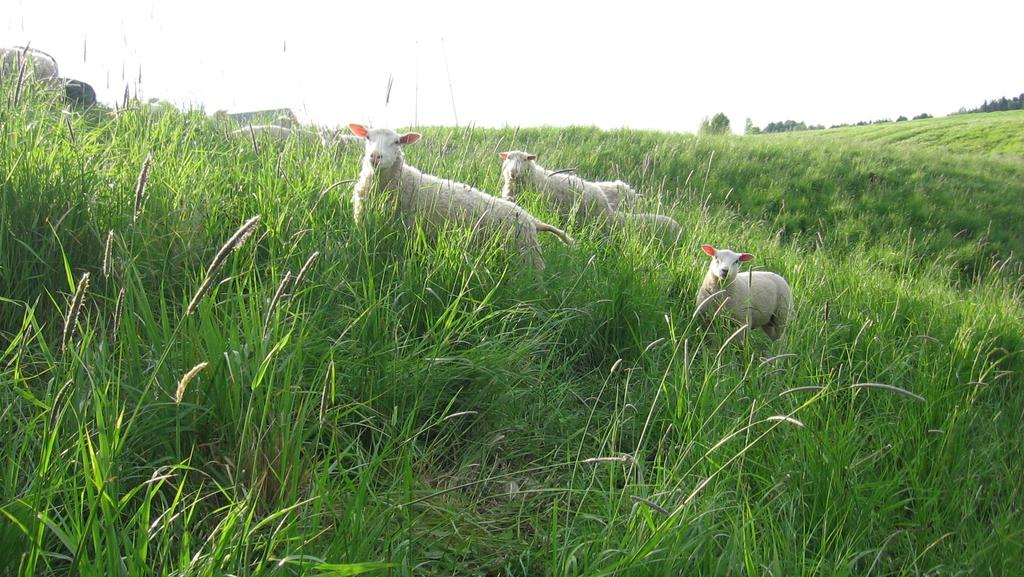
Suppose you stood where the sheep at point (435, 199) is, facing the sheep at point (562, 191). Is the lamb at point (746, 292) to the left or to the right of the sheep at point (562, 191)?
right

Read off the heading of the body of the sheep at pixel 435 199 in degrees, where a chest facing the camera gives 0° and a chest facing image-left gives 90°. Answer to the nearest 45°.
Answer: approximately 90°

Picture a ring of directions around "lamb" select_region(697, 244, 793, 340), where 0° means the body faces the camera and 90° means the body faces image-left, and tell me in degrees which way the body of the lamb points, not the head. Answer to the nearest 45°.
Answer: approximately 45°

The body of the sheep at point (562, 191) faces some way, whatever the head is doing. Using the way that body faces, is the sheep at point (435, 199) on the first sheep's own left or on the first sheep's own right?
on the first sheep's own left

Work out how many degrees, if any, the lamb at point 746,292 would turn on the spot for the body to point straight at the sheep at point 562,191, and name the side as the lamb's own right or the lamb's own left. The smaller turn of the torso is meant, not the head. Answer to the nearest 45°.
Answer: approximately 90° to the lamb's own right

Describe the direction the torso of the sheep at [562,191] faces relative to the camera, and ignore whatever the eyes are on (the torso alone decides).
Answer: to the viewer's left

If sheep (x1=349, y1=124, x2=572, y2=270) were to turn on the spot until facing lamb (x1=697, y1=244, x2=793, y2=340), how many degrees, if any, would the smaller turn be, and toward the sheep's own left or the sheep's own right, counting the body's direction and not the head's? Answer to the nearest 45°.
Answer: approximately 180°

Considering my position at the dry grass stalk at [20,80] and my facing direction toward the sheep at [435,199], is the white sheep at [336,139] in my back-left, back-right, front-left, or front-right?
front-left

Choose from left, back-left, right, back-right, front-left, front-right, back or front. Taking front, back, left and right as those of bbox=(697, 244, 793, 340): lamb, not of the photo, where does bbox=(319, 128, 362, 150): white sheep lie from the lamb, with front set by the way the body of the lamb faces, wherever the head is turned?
front-right

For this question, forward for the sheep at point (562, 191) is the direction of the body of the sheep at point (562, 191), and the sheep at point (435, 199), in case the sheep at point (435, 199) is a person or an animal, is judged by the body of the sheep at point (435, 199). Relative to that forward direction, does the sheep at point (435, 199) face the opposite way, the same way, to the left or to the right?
the same way

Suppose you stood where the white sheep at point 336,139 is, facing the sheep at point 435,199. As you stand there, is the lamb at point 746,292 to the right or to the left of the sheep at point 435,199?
left

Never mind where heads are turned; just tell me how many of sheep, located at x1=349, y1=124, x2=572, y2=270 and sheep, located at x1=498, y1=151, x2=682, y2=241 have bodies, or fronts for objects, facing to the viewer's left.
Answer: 2

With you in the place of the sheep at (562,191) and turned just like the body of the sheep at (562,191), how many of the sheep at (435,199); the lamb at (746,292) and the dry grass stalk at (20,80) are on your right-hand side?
0

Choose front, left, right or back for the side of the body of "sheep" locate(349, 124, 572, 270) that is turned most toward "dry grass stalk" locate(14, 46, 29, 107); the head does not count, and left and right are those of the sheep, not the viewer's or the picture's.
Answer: front

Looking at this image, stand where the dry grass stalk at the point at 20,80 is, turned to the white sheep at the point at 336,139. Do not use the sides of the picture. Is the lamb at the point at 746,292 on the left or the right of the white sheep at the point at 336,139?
right

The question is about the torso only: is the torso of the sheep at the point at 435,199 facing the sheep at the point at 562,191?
no
